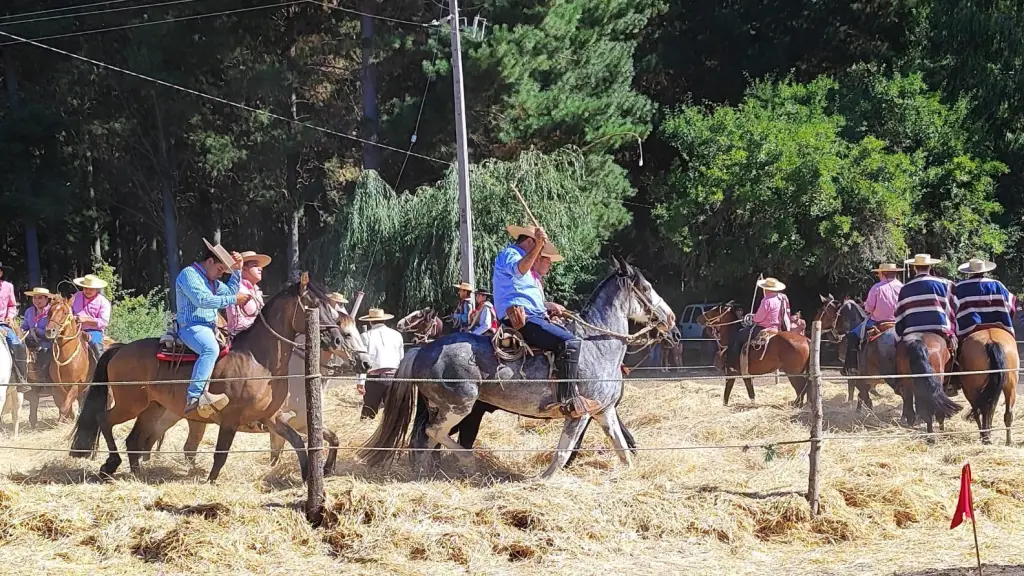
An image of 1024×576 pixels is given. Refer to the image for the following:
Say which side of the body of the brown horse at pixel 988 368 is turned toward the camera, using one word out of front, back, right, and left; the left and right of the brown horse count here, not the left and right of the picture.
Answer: back

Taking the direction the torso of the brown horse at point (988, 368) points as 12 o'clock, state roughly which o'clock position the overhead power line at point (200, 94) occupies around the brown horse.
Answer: The overhead power line is roughly at 10 o'clock from the brown horse.

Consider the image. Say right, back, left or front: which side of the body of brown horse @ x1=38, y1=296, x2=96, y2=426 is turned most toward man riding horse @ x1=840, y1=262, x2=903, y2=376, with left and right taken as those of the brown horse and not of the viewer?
left

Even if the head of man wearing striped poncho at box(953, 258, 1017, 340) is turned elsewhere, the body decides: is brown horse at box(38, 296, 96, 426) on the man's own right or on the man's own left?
on the man's own left

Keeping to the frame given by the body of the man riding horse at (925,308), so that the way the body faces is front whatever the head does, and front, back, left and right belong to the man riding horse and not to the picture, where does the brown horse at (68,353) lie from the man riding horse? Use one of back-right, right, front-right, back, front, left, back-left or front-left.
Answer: left

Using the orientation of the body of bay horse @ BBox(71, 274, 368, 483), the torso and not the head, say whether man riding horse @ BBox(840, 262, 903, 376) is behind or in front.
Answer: in front

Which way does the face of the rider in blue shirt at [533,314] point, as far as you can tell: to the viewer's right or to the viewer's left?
to the viewer's right

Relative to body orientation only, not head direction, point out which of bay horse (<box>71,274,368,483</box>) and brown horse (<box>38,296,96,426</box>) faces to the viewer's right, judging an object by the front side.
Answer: the bay horse

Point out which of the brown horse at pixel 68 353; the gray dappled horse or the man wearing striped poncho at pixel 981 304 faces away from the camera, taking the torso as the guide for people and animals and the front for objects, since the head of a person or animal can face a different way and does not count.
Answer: the man wearing striped poncho

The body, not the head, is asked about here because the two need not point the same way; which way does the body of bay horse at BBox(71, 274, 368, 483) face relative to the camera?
to the viewer's right

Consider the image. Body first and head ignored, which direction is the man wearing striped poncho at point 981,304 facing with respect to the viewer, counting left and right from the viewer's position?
facing away from the viewer

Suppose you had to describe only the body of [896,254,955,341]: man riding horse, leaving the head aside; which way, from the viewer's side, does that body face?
away from the camera

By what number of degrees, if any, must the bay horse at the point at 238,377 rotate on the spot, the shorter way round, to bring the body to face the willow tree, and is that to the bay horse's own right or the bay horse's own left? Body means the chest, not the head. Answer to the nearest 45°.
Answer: approximately 90° to the bay horse's own left

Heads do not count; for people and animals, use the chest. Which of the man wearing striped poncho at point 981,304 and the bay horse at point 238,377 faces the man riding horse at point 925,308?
the bay horse

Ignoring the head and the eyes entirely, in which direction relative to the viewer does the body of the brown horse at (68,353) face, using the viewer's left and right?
facing the viewer

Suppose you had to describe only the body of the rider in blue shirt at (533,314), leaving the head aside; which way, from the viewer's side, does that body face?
to the viewer's right

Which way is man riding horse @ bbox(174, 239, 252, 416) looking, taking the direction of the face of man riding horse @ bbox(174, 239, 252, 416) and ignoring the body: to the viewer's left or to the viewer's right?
to the viewer's right

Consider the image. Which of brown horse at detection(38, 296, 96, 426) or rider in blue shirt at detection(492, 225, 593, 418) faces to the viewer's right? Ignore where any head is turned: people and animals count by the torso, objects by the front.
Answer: the rider in blue shirt

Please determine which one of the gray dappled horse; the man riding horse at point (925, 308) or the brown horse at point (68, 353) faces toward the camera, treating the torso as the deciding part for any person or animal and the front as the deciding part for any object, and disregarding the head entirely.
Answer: the brown horse

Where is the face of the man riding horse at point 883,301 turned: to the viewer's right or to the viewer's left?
to the viewer's left
